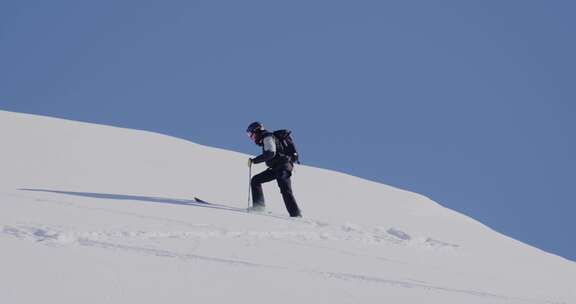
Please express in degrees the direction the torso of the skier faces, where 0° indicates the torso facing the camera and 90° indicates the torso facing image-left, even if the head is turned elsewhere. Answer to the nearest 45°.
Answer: approximately 90°
